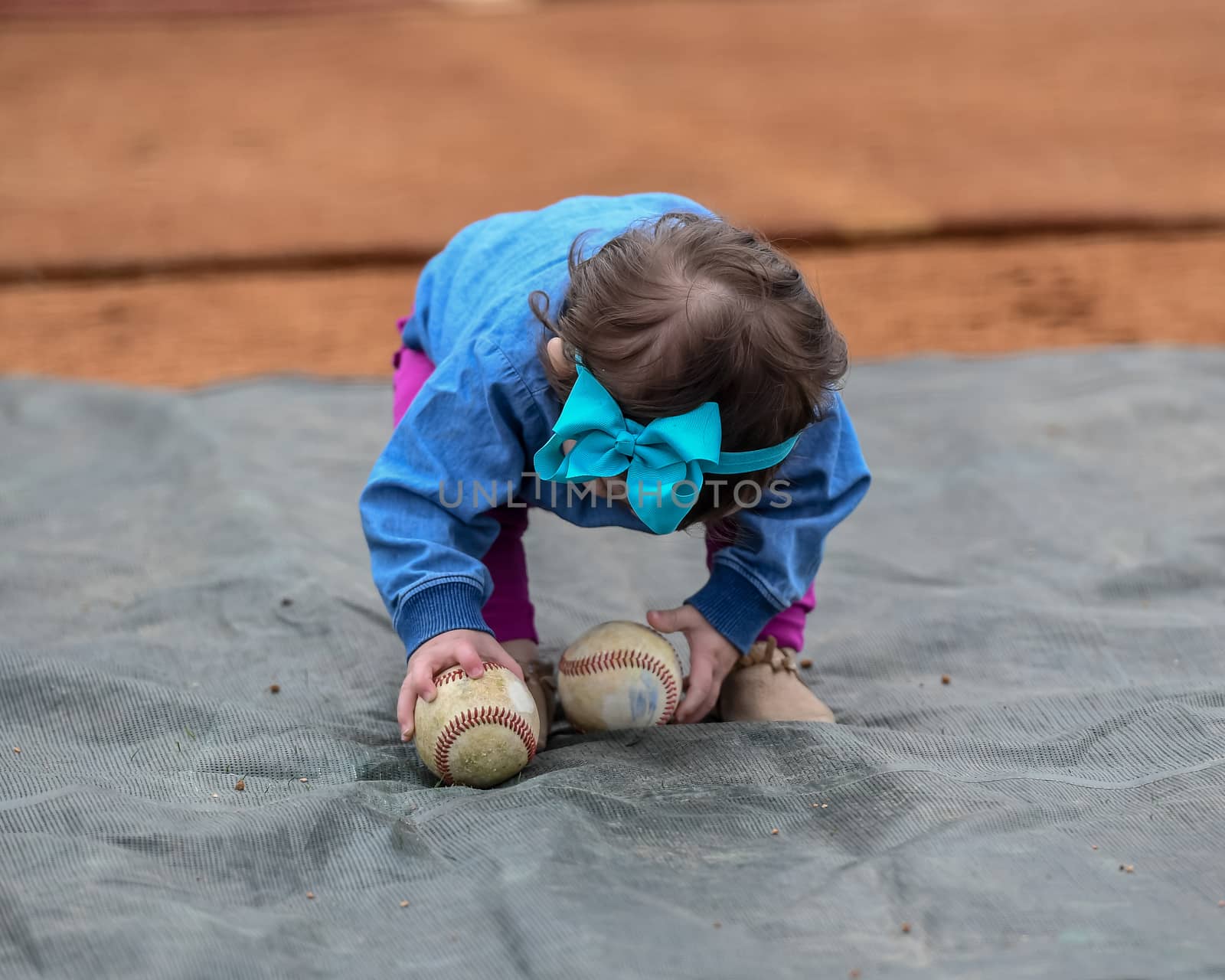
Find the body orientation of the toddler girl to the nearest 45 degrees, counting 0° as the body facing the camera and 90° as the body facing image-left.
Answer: approximately 0°
